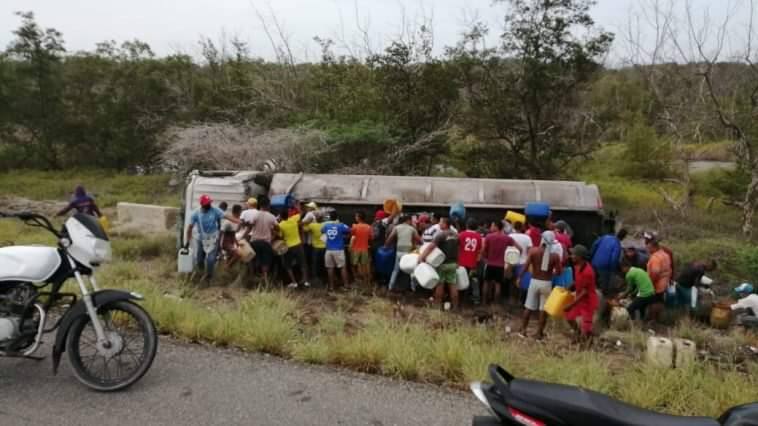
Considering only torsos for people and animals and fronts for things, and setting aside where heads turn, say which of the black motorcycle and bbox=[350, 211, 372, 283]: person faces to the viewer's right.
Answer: the black motorcycle

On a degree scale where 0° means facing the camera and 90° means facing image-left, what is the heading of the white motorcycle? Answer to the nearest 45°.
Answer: approximately 270°

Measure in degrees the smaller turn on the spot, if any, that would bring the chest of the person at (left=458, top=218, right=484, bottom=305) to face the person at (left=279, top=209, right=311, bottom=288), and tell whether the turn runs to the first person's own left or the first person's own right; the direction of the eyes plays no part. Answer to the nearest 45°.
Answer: approximately 90° to the first person's own left

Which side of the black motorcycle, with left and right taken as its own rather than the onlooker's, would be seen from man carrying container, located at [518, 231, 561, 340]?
left

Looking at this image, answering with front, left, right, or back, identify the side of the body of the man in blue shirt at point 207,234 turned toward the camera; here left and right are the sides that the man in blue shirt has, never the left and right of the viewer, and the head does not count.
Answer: front

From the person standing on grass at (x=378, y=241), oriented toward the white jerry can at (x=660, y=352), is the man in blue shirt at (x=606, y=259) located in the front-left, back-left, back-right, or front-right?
front-left

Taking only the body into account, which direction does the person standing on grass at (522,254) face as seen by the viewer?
away from the camera

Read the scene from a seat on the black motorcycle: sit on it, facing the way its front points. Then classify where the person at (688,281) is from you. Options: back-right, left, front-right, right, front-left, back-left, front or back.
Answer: left

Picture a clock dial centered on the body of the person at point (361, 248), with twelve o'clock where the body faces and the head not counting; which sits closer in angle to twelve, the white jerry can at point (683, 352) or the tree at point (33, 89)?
the tree

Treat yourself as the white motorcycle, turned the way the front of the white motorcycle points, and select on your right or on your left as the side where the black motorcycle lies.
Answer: on your right
